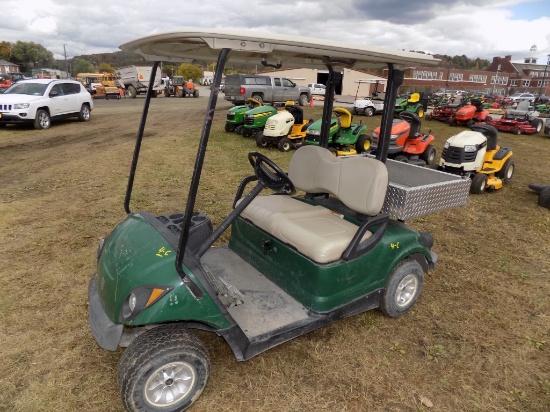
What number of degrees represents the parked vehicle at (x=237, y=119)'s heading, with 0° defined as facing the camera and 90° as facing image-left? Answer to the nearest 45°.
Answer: approximately 45°

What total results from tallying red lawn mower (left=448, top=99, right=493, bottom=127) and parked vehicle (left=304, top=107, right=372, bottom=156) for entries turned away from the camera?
0

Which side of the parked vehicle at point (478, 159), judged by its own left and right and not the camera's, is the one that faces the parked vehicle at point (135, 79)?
right

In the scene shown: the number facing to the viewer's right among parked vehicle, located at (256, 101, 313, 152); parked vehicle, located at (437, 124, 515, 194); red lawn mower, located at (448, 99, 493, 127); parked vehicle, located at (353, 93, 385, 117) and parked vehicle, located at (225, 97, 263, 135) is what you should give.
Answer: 0

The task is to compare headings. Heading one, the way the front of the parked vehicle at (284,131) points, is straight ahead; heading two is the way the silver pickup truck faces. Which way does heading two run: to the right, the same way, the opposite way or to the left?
the opposite way

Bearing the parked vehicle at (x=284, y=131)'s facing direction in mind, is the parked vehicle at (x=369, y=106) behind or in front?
behind

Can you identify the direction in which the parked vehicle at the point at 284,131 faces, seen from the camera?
facing the viewer and to the left of the viewer

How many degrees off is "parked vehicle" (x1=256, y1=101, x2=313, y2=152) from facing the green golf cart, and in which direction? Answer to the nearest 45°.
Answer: approximately 45° to its left

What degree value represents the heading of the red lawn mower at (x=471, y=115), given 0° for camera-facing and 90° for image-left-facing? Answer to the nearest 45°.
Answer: approximately 45°

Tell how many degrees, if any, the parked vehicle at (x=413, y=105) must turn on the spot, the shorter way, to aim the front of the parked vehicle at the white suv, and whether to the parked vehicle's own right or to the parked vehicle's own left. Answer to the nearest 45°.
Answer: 0° — it already faces it

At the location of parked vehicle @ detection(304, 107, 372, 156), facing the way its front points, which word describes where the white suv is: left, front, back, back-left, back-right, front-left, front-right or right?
front-right

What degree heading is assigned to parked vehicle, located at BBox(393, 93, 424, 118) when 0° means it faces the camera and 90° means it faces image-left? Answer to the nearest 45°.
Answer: approximately 45°

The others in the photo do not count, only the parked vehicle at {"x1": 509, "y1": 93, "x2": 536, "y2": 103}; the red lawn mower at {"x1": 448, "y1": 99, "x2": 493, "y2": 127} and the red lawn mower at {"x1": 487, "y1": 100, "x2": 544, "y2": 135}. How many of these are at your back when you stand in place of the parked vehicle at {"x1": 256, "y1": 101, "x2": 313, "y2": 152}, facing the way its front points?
3

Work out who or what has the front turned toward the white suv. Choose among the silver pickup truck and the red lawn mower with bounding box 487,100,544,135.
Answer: the red lawn mower

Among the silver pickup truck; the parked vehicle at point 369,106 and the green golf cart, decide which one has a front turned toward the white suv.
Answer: the parked vehicle

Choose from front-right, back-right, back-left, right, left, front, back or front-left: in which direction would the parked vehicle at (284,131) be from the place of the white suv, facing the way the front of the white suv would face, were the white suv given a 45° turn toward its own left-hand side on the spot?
front-left

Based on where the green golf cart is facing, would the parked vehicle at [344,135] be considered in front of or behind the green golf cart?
behind

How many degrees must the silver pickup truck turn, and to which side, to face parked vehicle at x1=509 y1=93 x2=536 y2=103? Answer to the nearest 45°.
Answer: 0° — it already faces it

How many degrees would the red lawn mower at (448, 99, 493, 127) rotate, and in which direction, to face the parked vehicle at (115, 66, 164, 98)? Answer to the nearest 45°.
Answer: approximately 45° to its right
